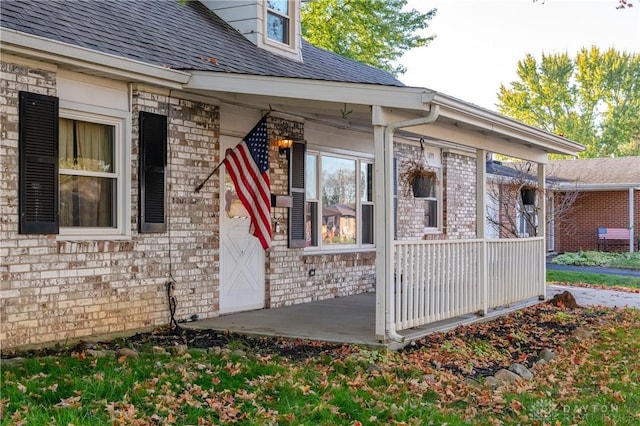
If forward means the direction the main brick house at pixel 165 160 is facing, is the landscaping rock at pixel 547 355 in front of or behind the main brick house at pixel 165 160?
in front

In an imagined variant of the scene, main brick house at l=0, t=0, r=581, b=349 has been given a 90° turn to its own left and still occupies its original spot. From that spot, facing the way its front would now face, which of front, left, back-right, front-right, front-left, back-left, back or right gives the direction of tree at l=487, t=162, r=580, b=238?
front

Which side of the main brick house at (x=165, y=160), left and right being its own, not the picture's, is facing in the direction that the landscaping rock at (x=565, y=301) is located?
left

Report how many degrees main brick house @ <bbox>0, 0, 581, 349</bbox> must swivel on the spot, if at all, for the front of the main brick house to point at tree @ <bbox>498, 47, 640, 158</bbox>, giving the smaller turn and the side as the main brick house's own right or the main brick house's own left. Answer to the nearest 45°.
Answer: approximately 90° to the main brick house's own left

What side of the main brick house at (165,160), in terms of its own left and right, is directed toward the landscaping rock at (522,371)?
front

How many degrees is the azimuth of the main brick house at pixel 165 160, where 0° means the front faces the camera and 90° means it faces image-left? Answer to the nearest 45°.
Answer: approximately 315°
